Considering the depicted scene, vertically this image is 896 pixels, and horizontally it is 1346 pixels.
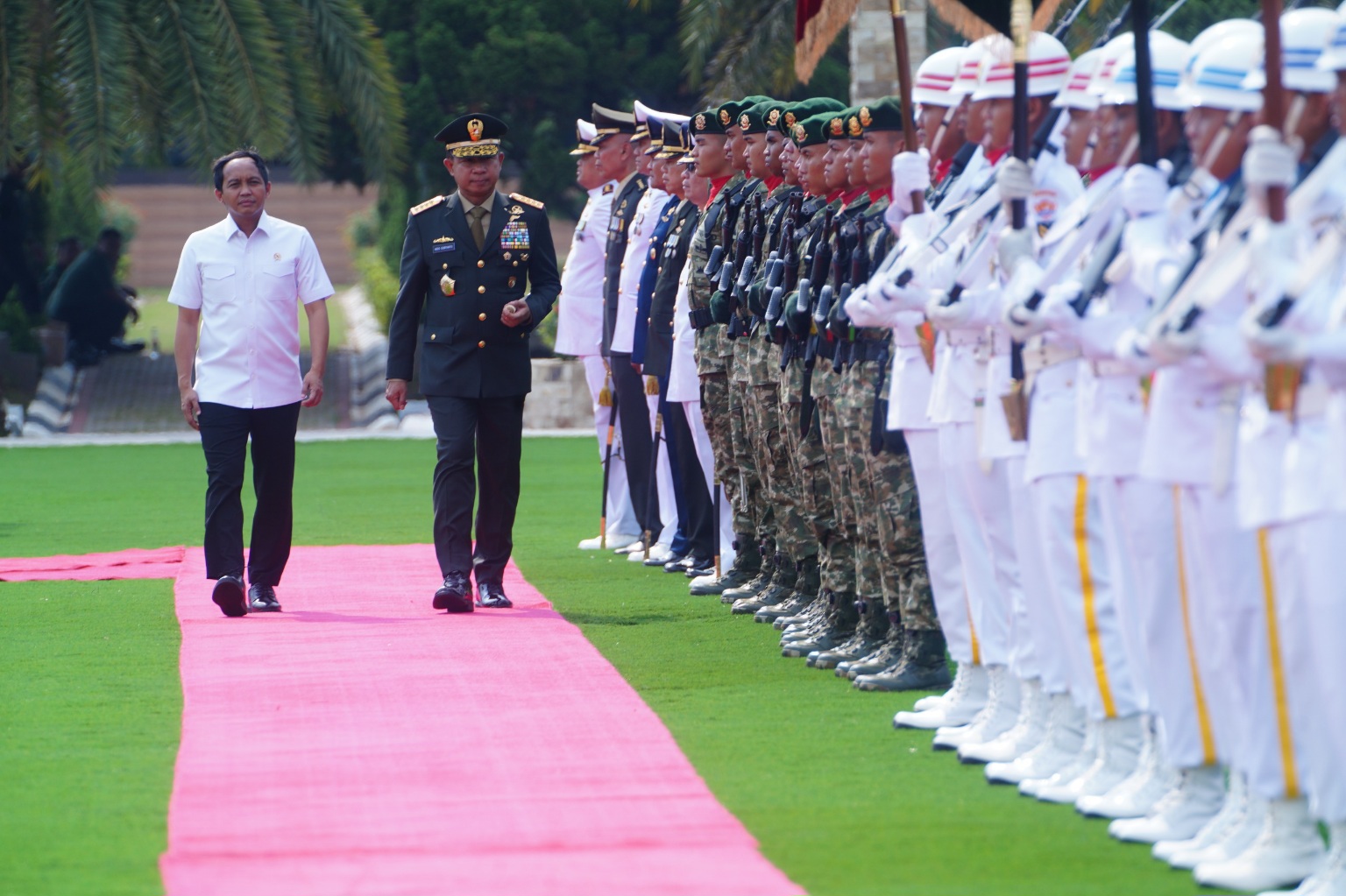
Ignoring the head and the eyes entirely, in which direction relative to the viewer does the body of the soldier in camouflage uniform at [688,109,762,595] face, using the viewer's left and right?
facing to the left of the viewer

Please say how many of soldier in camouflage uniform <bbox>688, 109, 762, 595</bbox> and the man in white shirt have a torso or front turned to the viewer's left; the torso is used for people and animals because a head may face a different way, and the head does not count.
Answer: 1

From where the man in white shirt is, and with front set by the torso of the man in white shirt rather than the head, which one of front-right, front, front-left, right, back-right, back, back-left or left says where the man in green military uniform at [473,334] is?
left

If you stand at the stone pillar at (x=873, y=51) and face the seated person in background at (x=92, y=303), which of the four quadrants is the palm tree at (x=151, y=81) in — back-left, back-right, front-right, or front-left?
front-left

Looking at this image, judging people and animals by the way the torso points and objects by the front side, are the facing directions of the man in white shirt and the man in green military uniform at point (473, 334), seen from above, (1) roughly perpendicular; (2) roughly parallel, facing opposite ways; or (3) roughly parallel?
roughly parallel

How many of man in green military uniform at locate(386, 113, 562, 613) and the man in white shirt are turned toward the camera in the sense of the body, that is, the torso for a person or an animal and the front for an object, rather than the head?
2

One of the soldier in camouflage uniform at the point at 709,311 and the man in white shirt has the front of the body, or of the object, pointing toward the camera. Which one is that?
the man in white shirt

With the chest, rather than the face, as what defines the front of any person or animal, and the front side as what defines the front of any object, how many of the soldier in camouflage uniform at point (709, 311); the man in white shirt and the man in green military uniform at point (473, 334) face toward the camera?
2

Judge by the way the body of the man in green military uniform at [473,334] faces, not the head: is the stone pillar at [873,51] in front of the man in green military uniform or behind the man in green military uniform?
behind

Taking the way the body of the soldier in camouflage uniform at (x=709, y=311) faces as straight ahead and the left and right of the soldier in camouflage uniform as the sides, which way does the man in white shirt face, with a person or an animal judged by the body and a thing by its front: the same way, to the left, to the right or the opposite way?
to the left

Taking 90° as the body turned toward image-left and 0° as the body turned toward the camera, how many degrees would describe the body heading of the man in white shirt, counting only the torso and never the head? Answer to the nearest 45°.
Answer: approximately 0°

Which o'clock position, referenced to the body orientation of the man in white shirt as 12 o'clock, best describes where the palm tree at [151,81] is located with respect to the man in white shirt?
The palm tree is roughly at 6 o'clock from the man in white shirt.

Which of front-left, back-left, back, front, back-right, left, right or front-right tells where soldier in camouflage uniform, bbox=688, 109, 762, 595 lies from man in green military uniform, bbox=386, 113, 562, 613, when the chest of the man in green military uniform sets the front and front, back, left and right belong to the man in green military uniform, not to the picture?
left

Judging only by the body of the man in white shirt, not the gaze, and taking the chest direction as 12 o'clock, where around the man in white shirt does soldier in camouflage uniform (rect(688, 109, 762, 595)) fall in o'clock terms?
The soldier in camouflage uniform is roughly at 9 o'clock from the man in white shirt.

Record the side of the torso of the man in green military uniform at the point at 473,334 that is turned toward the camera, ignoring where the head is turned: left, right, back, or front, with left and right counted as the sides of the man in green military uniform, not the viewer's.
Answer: front

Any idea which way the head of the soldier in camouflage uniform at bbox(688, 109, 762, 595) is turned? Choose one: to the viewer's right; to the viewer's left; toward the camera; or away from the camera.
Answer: to the viewer's left
